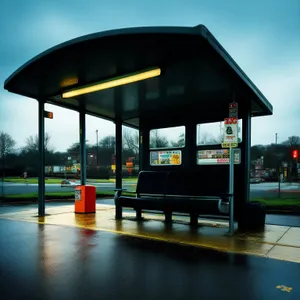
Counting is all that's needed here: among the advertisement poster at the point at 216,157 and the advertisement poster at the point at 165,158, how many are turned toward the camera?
2

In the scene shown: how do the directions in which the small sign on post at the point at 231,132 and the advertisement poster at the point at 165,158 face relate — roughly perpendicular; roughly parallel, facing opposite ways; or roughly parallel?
roughly parallel

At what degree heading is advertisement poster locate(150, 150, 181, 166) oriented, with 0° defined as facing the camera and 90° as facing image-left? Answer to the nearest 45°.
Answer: approximately 0°

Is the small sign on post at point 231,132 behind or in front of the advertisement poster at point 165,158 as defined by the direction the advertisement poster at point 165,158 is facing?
in front

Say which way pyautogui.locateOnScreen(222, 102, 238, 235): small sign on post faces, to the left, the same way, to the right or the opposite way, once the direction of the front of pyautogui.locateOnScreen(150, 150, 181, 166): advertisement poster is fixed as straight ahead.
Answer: the same way

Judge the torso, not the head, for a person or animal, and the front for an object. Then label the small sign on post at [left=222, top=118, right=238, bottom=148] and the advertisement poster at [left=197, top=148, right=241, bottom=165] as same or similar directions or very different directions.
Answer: same or similar directions

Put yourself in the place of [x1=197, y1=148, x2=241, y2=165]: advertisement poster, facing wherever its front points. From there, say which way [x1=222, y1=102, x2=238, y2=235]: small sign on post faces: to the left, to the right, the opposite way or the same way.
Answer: the same way

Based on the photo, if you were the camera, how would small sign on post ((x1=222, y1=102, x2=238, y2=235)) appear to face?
facing the viewer

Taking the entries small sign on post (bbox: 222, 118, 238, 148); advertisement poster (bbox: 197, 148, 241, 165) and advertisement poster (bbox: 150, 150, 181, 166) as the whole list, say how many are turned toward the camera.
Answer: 3

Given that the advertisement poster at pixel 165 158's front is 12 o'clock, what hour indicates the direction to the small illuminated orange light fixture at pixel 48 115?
The small illuminated orange light fixture is roughly at 3 o'clock from the advertisement poster.

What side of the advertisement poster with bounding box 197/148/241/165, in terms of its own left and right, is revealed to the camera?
front
